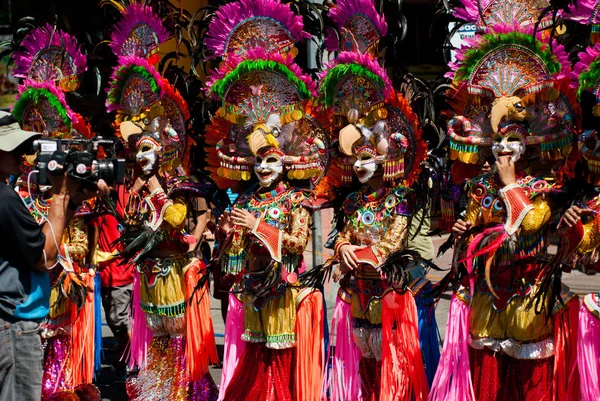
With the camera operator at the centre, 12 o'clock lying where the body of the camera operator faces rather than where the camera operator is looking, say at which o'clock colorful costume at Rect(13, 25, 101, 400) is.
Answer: The colorful costume is roughly at 9 o'clock from the camera operator.

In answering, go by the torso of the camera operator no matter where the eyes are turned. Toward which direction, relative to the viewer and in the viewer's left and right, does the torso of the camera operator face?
facing to the right of the viewer

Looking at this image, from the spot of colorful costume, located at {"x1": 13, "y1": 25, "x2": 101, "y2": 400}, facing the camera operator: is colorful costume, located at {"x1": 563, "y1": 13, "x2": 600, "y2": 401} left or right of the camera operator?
left

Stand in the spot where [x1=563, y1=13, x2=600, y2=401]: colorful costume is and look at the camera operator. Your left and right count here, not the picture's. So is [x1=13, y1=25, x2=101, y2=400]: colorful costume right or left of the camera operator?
right

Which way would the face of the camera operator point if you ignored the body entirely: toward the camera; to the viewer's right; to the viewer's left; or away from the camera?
to the viewer's right

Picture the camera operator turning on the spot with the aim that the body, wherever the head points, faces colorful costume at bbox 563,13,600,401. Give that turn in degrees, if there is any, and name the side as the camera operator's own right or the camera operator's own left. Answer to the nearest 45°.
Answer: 0° — they already face it
